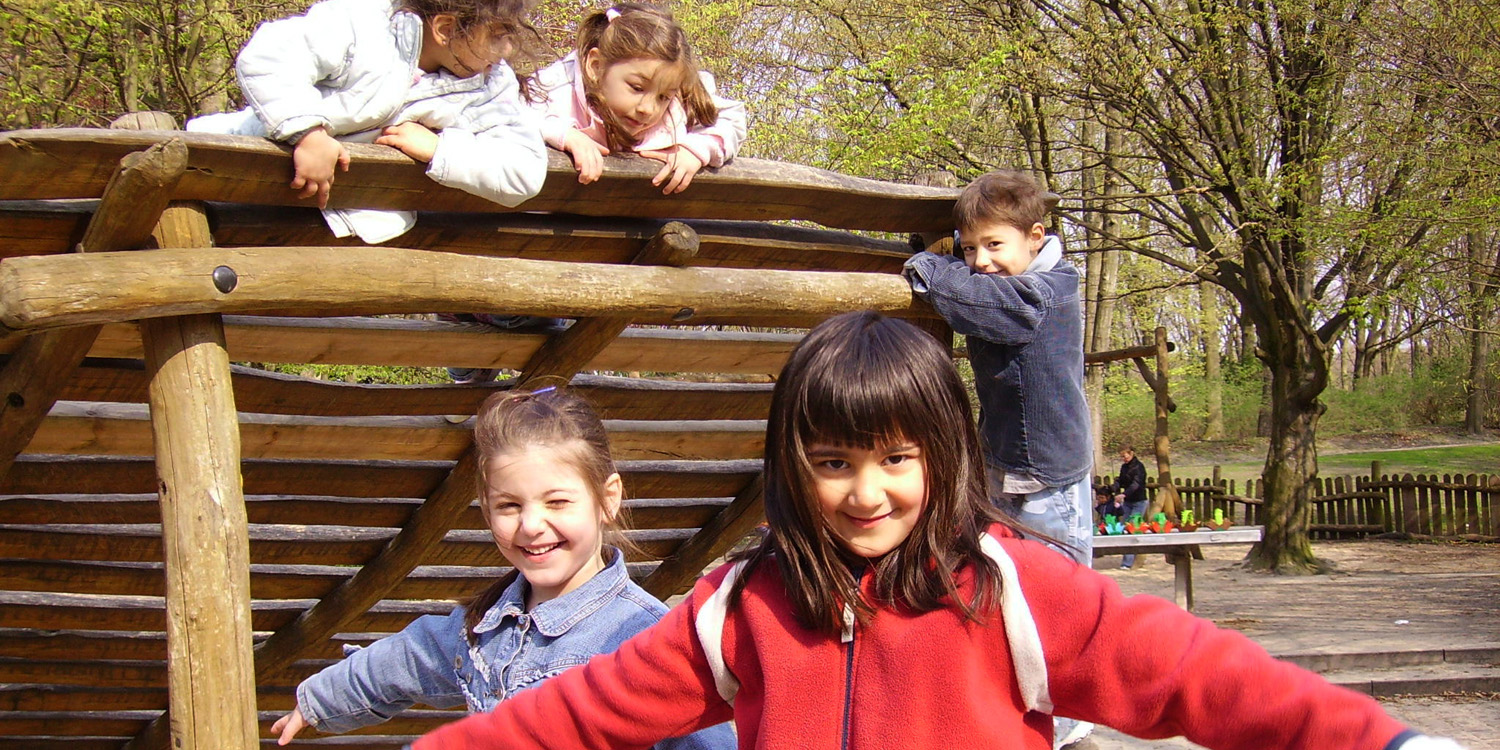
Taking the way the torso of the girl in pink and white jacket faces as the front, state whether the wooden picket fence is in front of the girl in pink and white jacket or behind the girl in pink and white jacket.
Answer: behind

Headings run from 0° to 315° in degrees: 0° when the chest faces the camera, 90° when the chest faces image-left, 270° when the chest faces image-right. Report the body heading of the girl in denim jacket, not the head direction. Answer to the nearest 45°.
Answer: approximately 45°

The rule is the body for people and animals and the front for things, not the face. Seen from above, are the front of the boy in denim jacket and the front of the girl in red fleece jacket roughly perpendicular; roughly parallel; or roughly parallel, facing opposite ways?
roughly perpendicular

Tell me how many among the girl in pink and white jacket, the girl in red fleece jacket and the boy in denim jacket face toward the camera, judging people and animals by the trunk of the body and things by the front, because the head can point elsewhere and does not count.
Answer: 2

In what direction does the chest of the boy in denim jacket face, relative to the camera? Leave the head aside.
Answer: to the viewer's left

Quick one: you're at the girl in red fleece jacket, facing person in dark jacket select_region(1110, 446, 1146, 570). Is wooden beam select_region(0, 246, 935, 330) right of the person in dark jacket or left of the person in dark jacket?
left

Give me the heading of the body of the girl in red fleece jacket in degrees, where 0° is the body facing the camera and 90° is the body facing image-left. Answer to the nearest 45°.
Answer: approximately 0°

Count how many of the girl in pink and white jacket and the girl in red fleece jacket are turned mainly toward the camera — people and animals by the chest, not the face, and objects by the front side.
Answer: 2
